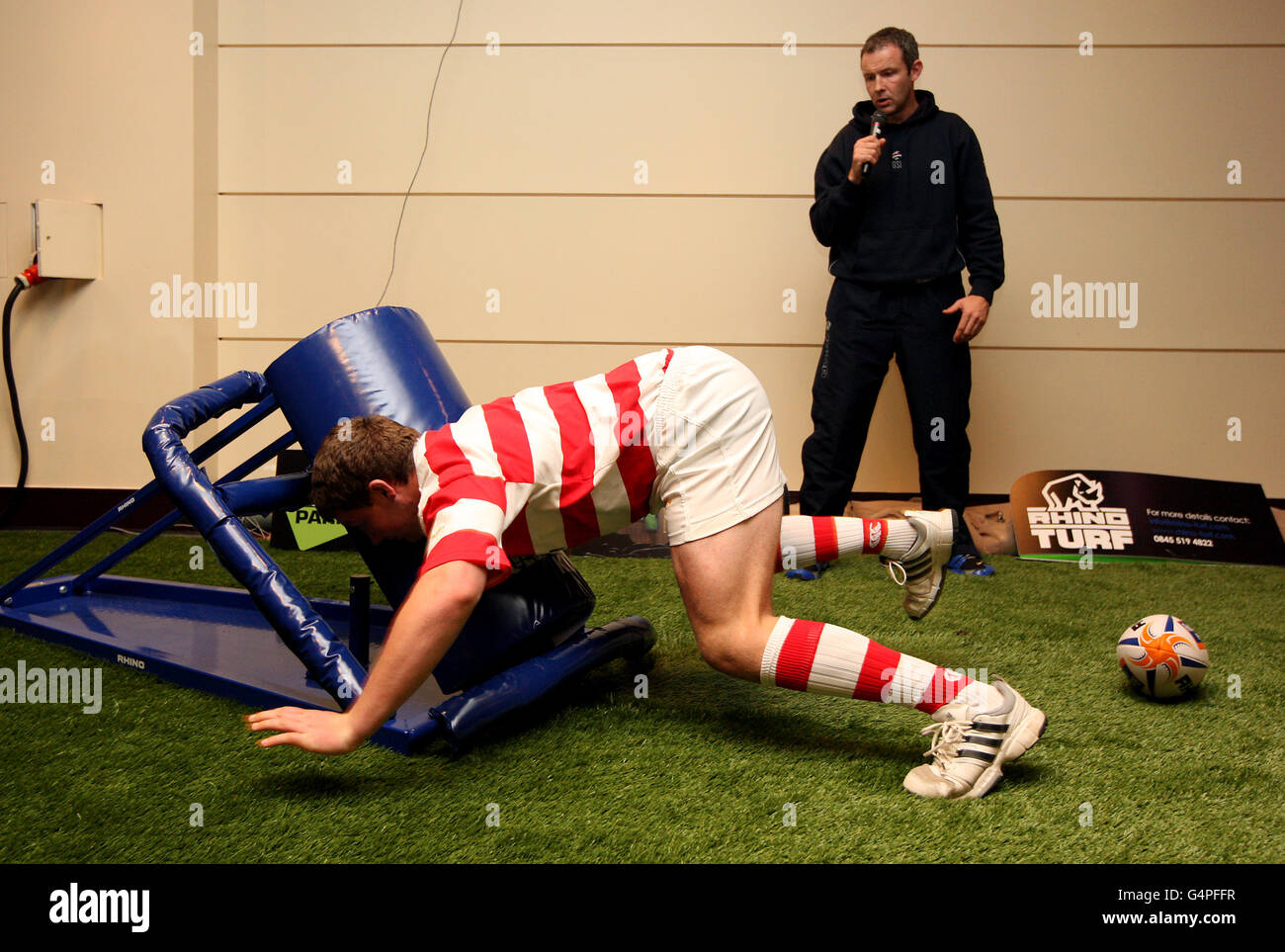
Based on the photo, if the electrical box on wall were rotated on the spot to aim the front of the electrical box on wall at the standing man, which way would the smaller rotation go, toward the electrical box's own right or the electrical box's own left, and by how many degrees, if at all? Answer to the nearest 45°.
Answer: approximately 45° to the electrical box's own left

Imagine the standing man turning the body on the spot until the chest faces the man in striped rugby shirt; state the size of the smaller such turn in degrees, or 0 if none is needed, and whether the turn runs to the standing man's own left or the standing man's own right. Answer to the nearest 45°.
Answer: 0° — they already face them

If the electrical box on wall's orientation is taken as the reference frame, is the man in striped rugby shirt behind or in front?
in front

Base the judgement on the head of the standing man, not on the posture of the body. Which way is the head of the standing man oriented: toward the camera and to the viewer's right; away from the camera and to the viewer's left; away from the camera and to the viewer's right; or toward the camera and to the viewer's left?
toward the camera and to the viewer's left

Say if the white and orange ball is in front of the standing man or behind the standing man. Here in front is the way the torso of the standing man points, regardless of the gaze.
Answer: in front

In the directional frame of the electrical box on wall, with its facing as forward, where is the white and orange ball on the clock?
The white and orange ball is roughly at 11 o'clock from the electrical box on wall.

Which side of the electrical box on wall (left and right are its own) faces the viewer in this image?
front

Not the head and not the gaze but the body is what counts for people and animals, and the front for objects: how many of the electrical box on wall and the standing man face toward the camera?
2

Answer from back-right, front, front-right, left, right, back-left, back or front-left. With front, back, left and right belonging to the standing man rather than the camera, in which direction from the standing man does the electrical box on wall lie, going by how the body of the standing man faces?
right

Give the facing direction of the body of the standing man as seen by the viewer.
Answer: toward the camera
